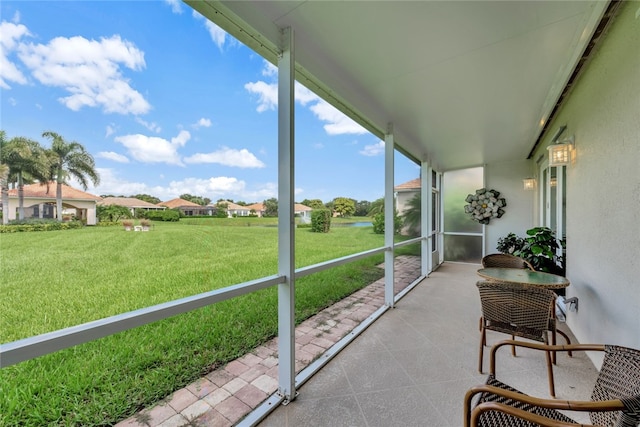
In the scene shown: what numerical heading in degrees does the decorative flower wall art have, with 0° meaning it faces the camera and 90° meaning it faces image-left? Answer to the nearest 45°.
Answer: approximately 0°

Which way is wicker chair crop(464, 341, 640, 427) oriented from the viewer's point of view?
to the viewer's left

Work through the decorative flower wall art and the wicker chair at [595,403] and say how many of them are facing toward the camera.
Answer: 1
